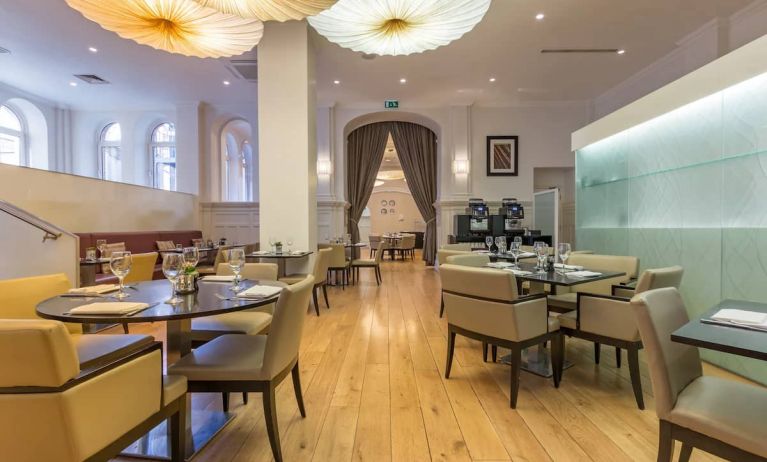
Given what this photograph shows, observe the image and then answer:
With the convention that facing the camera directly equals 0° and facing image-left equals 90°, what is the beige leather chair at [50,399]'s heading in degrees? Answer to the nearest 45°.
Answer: approximately 225°

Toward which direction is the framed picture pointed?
toward the camera

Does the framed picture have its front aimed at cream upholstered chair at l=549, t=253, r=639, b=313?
yes

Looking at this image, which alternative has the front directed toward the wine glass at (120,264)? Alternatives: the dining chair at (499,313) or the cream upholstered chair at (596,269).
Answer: the cream upholstered chair

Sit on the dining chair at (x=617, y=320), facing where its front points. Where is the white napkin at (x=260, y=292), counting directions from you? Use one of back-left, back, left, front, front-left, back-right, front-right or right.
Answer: left

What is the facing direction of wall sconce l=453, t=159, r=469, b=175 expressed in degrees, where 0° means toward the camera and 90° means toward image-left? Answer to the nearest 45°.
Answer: approximately 0°

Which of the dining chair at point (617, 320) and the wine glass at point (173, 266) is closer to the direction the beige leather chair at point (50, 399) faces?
the wine glass

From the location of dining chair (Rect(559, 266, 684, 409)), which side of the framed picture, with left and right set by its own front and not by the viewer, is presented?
front

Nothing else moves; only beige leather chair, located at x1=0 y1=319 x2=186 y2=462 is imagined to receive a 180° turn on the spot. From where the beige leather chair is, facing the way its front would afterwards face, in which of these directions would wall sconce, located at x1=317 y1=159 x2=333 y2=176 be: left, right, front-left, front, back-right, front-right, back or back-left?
back

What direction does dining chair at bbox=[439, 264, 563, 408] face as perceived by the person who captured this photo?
facing away from the viewer and to the right of the viewer

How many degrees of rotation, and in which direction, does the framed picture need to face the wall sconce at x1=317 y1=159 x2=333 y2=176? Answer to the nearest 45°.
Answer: approximately 90° to its right

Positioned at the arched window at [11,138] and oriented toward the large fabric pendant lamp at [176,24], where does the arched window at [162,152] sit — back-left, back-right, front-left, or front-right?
front-left

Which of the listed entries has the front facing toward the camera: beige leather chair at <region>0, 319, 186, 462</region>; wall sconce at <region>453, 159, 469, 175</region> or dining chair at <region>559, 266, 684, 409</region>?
the wall sconce

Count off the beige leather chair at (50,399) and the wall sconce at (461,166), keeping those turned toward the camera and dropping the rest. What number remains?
1

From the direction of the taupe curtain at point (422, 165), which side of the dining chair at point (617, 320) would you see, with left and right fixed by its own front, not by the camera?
front

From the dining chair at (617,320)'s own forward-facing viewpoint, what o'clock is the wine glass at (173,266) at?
The wine glass is roughly at 9 o'clock from the dining chair.

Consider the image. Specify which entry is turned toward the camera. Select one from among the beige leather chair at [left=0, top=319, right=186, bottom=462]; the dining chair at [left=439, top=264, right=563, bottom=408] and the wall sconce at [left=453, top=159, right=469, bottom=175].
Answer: the wall sconce

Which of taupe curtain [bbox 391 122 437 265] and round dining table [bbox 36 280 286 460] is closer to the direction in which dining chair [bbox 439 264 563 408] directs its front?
the taupe curtain

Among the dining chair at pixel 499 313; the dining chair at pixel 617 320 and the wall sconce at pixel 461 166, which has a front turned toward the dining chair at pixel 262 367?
the wall sconce

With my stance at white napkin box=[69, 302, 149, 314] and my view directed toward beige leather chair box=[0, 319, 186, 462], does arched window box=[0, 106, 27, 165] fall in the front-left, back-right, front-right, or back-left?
back-right
